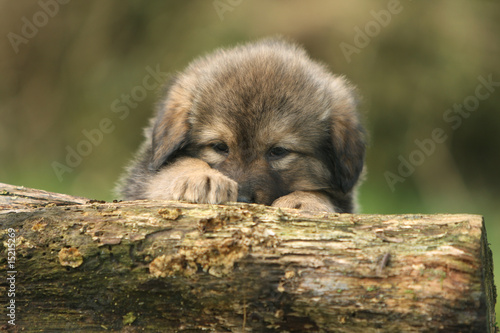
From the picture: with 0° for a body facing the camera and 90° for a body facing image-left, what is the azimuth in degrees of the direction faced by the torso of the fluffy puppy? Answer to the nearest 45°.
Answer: approximately 0°
